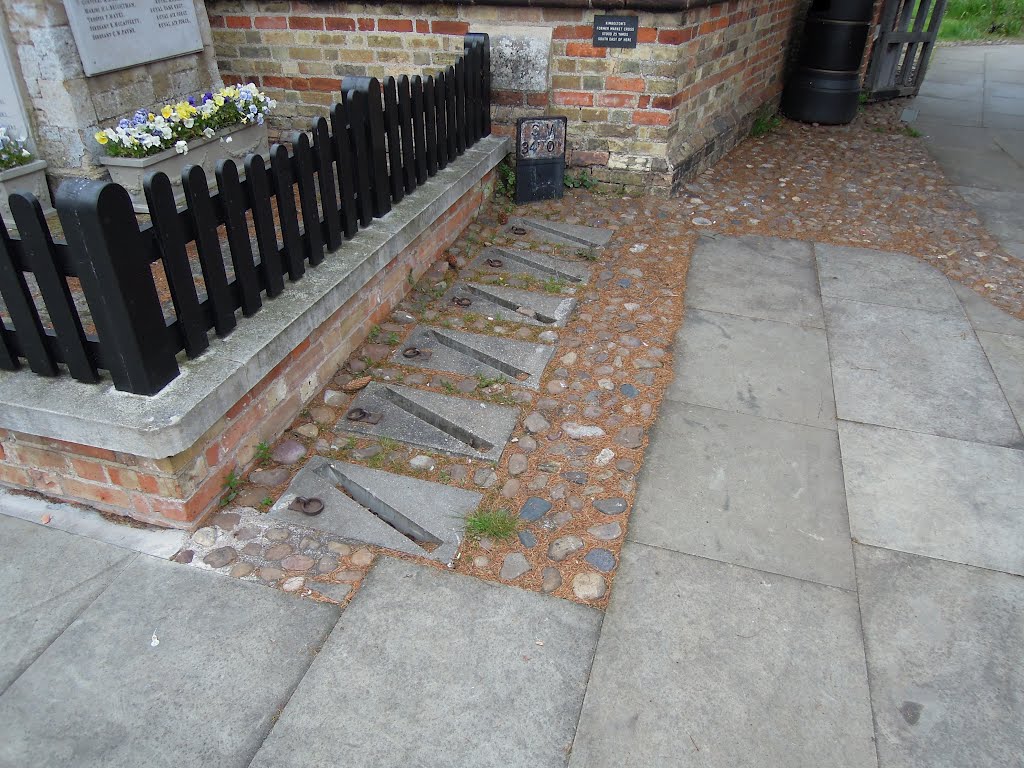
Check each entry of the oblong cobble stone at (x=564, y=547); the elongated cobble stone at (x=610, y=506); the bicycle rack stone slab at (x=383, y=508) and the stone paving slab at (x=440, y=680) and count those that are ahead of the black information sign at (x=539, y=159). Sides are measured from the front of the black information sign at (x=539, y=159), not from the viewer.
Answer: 4

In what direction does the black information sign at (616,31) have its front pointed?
toward the camera

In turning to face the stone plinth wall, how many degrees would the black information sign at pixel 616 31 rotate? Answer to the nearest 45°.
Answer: approximately 45° to its right

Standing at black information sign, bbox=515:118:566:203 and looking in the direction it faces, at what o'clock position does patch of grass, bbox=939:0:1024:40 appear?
The patch of grass is roughly at 7 o'clock from the black information sign.

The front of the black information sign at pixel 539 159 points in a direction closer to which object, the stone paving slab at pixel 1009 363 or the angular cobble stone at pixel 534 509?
the angular cobble stone

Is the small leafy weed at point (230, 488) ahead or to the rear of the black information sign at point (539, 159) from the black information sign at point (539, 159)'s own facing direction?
ahead

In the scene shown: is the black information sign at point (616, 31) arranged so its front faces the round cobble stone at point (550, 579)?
yes

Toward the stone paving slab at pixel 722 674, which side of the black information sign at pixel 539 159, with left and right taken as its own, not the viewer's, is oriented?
front

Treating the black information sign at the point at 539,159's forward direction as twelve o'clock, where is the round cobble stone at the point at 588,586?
The round cobble stone is roughly at 12 o'clock from the black information sign.

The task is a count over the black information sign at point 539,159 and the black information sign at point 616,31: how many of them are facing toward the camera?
2

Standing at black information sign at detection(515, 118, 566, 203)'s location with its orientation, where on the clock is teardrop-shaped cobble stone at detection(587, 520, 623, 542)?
The teardrop-shaped cobble stone is roughly at 12 o'clock from the black information sign.

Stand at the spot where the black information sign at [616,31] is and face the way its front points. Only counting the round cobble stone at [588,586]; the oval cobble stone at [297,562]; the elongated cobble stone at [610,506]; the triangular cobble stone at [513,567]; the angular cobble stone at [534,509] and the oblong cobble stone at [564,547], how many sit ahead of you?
6

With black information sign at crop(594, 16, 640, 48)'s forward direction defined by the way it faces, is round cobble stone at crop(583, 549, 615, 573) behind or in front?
in front

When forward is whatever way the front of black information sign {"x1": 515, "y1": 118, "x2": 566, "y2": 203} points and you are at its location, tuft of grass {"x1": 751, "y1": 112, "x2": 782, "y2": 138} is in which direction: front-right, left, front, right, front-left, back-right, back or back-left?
back-left

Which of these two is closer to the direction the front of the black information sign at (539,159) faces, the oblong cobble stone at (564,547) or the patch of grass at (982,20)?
the oblong cobble stone

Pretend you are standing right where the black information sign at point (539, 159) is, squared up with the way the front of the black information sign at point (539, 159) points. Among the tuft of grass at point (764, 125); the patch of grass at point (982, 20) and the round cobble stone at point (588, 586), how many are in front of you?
1
